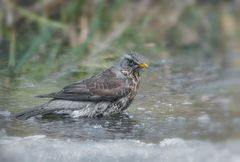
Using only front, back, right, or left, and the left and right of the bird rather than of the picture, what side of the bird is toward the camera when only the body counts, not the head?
right
